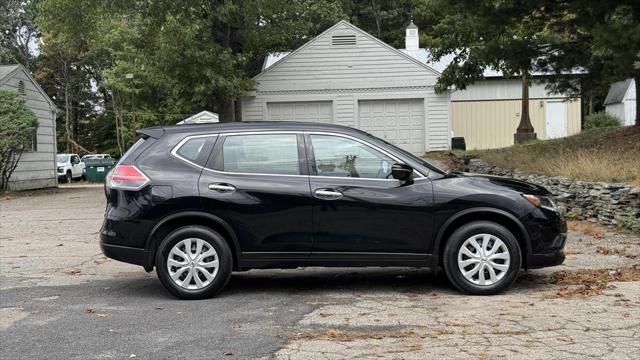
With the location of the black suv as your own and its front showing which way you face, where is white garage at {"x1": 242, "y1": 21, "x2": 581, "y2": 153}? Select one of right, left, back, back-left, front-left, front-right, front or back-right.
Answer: left

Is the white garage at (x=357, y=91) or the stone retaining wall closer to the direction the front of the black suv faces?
the stone retaining wall

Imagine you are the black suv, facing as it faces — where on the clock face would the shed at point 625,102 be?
The shed is roughly at 10 o'clock from the black suv.

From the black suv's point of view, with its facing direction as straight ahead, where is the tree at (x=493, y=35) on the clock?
The tree is roughly at 10 o'clock from the black suv.

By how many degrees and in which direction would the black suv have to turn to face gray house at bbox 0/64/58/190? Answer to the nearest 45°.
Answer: approximately 135° to its left

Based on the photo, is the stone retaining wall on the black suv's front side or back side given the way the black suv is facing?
on the front side

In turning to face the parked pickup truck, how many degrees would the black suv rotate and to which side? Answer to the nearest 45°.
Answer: approximately 135° to its left

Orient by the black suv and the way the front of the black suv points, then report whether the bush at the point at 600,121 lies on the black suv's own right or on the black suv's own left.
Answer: on the black suv's own left

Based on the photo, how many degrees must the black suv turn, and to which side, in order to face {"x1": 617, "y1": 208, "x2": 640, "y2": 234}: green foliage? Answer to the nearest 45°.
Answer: approximately 45° to its left

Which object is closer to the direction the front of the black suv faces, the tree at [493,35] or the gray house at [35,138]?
the tree

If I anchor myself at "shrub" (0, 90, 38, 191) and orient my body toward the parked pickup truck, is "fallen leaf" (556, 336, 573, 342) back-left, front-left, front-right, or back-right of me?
back-right

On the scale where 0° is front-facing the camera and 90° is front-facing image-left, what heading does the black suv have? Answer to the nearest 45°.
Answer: approximately 270°

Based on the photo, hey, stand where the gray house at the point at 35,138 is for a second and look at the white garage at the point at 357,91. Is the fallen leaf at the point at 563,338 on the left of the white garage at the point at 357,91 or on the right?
right

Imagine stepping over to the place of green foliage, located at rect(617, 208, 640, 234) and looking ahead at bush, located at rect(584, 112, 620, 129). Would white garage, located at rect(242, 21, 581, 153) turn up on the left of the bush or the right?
left
